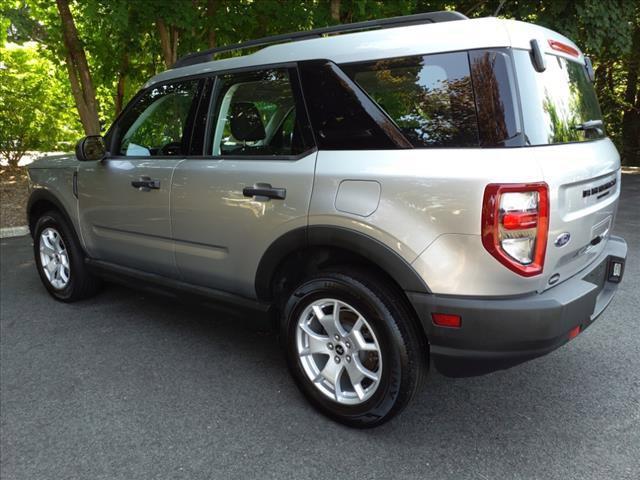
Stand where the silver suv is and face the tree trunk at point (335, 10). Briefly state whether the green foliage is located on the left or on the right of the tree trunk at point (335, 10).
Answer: left

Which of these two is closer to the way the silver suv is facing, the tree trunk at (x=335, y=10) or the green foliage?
the green foliage

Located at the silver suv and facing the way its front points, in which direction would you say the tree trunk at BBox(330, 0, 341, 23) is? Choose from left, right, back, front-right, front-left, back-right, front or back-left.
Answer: front-right

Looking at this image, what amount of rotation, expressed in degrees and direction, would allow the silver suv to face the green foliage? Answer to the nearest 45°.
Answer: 0° — it already faces it

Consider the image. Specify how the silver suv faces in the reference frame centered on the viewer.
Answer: facing away from the viewer and to the left of the viewer
